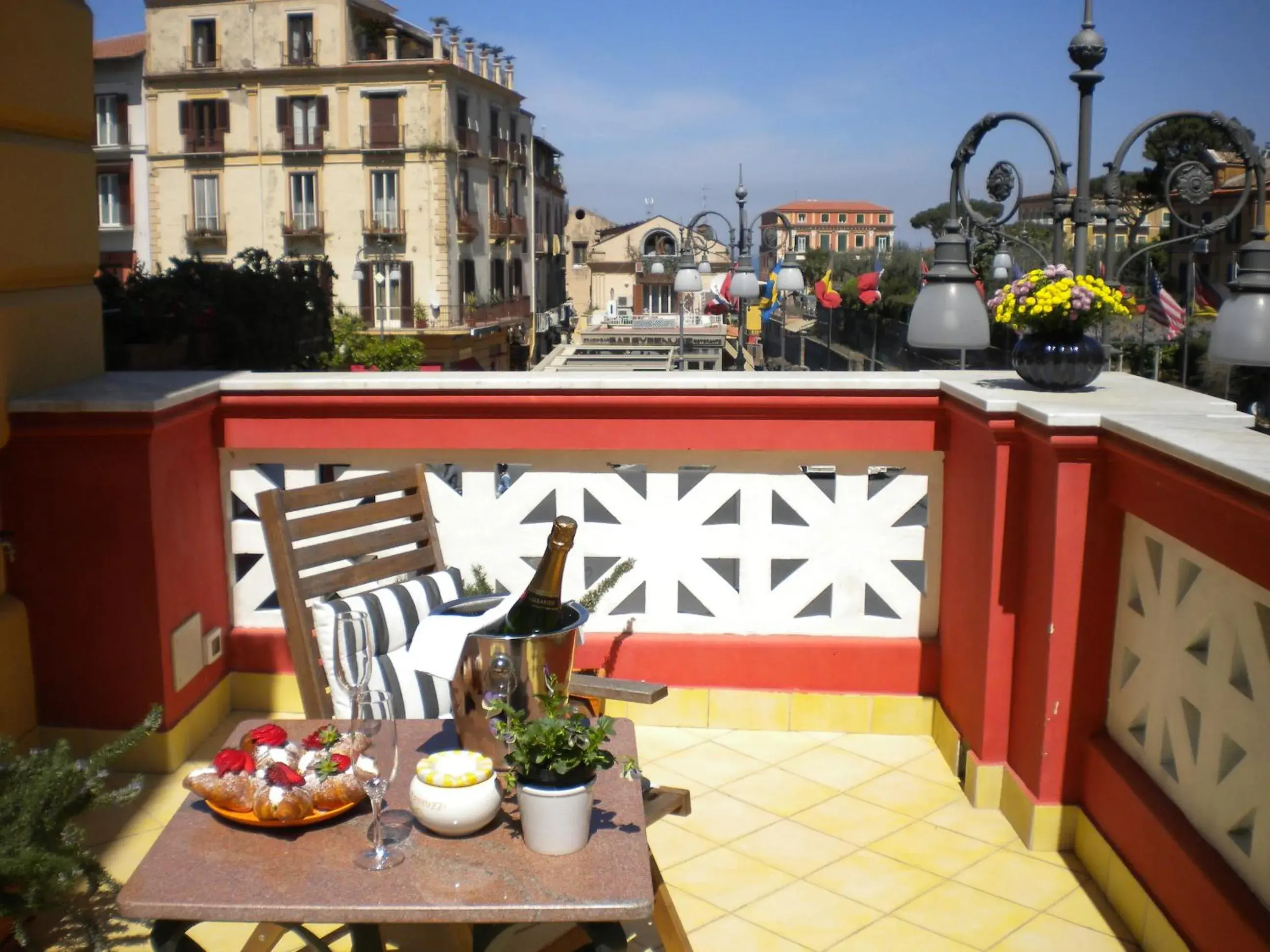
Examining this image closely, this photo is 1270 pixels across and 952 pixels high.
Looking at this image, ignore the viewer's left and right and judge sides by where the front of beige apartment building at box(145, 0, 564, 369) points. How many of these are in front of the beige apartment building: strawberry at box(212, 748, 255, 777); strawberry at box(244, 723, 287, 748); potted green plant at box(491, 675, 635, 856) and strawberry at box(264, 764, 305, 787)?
4

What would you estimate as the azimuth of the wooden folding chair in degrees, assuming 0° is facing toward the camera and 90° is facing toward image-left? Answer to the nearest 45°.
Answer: approximately 315°

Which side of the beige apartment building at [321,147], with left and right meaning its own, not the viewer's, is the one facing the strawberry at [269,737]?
front

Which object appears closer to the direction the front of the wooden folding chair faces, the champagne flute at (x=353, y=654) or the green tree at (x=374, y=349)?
the champagne flute

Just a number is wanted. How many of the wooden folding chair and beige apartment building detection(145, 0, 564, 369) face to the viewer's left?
0

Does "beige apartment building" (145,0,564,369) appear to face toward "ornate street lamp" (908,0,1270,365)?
yes

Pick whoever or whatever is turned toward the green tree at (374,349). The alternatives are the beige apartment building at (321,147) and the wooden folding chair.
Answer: the beige apartment building

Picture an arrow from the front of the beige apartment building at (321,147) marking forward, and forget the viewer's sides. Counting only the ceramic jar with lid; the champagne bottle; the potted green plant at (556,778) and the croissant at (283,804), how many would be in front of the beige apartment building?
4

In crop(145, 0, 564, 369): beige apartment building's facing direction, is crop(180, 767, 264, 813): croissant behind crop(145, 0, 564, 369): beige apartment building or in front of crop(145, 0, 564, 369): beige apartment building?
in front

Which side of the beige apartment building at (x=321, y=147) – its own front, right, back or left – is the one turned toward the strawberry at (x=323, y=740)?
front

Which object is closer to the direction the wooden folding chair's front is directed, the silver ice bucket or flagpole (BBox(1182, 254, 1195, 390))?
the silver ice bucket

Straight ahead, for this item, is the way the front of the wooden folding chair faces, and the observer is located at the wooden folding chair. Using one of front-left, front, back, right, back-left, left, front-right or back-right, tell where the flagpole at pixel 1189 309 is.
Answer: left

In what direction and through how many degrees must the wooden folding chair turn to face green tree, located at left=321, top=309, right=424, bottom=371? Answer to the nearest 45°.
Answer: approximately 135° to its left

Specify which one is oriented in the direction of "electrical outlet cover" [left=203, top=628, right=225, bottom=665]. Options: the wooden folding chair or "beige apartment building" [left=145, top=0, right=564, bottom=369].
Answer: the beige apartment building

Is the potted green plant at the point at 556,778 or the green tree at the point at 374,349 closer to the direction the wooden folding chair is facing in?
the potted green plant
